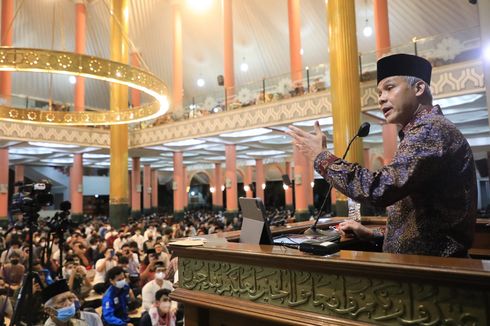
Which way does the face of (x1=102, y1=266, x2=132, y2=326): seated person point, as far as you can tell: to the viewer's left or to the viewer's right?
to the viewer's right

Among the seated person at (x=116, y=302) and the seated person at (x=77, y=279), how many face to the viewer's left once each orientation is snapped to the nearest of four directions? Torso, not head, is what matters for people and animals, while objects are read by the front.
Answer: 0

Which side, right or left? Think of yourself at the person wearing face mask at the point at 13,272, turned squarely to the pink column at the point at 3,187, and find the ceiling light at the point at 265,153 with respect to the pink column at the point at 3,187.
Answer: right

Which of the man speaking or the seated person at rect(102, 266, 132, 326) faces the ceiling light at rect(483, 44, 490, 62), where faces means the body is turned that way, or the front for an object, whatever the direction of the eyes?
the seated person

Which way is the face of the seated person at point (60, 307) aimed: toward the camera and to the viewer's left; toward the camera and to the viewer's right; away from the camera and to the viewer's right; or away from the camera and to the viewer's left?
toward the camera and to the viewer's right

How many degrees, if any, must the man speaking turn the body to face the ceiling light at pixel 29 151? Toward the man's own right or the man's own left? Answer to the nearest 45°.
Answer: approximately 45° to the man's own right

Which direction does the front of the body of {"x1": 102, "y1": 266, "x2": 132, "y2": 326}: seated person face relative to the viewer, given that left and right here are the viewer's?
facing the viewer and to the right of the viewer

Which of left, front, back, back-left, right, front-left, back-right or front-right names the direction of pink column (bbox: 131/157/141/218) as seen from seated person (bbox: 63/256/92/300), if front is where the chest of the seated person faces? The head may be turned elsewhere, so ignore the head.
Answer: back-left

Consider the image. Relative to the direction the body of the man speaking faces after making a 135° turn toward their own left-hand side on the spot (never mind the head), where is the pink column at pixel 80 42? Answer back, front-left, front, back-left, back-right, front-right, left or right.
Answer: back

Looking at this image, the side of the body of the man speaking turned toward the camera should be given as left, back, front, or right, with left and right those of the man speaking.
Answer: left

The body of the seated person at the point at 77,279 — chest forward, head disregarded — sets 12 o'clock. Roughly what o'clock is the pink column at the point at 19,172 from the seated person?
The pink column is roughly at 7 o'clock from the seated person.

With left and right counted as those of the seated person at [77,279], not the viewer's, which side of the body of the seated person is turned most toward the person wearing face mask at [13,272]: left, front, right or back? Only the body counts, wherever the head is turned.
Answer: right

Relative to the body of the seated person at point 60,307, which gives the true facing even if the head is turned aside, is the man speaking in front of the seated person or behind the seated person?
in front

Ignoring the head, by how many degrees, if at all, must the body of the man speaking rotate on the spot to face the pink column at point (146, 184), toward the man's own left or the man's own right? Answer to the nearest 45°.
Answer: approximately 45° to the man's own right

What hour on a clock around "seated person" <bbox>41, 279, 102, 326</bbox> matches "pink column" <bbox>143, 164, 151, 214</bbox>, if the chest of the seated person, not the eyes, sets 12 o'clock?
The pink column is roughly at 8 o'clock from the seated person.

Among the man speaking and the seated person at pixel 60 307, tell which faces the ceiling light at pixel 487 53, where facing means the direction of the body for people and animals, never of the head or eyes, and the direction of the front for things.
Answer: the seated person
